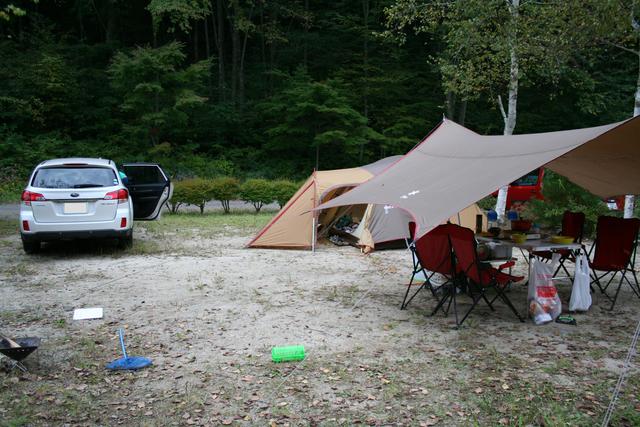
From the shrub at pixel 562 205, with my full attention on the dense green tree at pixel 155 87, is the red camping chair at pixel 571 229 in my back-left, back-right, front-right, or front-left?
back-left

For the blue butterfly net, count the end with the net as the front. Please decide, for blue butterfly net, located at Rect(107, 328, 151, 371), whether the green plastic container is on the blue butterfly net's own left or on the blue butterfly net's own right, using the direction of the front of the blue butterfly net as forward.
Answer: on the blue butterfly net's own left

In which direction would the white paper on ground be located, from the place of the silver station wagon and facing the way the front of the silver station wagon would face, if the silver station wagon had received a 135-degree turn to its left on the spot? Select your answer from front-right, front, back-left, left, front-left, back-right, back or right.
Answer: front-left

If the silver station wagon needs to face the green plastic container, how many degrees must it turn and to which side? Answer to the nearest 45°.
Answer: approximately 180°

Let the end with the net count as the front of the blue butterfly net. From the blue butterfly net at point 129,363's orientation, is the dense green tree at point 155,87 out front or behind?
behind

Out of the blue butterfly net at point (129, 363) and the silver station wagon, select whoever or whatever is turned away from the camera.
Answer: the silver station wagon

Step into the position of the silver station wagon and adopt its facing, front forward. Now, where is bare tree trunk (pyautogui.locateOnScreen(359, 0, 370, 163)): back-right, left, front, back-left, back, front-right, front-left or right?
front-right

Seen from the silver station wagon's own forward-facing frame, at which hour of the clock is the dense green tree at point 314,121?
The dense green tree is roughly at 1 o'clock from the silver station wagon.

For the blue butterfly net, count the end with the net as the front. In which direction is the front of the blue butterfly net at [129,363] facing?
toward the camera

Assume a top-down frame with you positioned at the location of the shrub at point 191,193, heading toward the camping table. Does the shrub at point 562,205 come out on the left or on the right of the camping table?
left

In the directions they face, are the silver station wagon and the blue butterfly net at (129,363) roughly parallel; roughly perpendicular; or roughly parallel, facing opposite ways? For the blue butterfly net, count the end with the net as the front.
roughly parallel, facing opposite ways

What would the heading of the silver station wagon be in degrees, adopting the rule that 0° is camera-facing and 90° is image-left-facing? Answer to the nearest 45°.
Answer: approximately 180°

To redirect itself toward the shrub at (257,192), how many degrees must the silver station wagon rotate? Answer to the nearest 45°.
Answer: approximately 45° to its right
